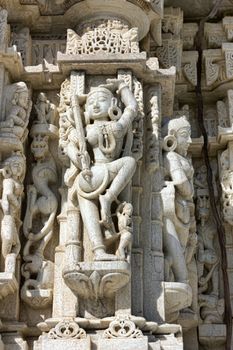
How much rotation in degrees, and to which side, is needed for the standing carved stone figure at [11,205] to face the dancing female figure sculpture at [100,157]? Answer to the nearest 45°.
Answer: approximately 45° to its left

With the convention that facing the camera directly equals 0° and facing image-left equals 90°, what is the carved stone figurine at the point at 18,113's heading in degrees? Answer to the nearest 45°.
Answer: approximately 315°

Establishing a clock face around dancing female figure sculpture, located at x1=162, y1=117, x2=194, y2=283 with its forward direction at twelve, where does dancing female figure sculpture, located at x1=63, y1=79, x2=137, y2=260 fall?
dancing female figure sculpture, located at x1=63, y1=79, x2=137, y2=260 is roughly at 5 o'clock from dancing female figure sculpture, located at x1=162, y1=117, x2=194, y2=283.
